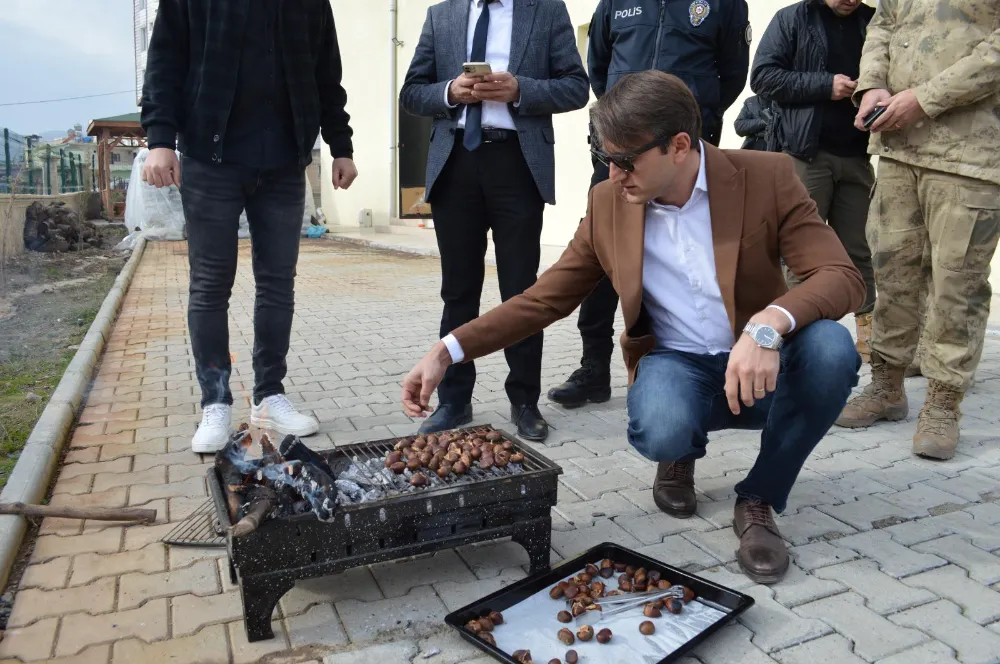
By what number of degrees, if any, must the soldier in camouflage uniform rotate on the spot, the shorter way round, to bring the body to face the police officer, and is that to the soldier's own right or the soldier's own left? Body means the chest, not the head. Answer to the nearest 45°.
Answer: approximately 45° to the soldier's own right

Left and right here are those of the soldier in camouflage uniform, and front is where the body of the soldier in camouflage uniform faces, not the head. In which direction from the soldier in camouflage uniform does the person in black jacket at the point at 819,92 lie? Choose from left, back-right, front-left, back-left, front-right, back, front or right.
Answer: right

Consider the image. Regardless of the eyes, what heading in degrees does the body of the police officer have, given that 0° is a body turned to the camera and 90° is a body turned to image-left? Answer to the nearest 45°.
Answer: approximately 0°

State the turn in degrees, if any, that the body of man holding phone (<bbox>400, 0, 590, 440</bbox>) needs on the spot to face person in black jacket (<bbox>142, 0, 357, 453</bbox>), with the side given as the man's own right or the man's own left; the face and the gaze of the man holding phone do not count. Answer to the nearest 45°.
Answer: approximately 90° to the man's own right

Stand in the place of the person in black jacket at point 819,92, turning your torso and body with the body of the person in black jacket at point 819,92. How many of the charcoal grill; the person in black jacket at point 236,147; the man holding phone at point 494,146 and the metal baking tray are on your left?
0

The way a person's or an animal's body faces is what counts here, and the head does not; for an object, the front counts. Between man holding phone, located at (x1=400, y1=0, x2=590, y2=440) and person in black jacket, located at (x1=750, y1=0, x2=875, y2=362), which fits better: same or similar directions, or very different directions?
same or similar directions

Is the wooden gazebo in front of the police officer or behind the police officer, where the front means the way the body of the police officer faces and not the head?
behind

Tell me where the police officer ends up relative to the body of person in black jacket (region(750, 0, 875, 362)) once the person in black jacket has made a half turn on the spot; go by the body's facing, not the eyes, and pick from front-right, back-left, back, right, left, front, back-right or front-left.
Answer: left

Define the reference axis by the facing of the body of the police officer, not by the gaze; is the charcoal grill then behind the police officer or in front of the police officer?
in front

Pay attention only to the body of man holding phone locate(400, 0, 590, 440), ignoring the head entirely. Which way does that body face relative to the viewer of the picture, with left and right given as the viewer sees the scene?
facing the viewer

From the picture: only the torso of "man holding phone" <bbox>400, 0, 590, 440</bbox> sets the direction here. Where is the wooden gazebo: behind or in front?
behind

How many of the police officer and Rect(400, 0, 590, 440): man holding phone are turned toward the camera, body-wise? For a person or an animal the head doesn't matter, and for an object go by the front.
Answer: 2

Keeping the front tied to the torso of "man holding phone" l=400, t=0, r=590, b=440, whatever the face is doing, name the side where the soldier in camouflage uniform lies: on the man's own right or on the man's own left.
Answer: on the man's own left

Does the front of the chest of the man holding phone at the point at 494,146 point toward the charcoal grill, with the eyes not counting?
yes

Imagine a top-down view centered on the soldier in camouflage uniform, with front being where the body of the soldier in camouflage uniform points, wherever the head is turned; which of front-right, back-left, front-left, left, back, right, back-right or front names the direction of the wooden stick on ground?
front

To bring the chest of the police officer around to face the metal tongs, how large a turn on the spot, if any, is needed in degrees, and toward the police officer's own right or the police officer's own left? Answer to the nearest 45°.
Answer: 0° — they already face it

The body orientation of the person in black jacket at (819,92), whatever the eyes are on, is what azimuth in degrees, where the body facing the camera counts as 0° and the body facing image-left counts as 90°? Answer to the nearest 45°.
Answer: approximately 315°

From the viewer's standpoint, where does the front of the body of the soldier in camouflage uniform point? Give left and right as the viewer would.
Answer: facing the viewer and to the left of the viewer
